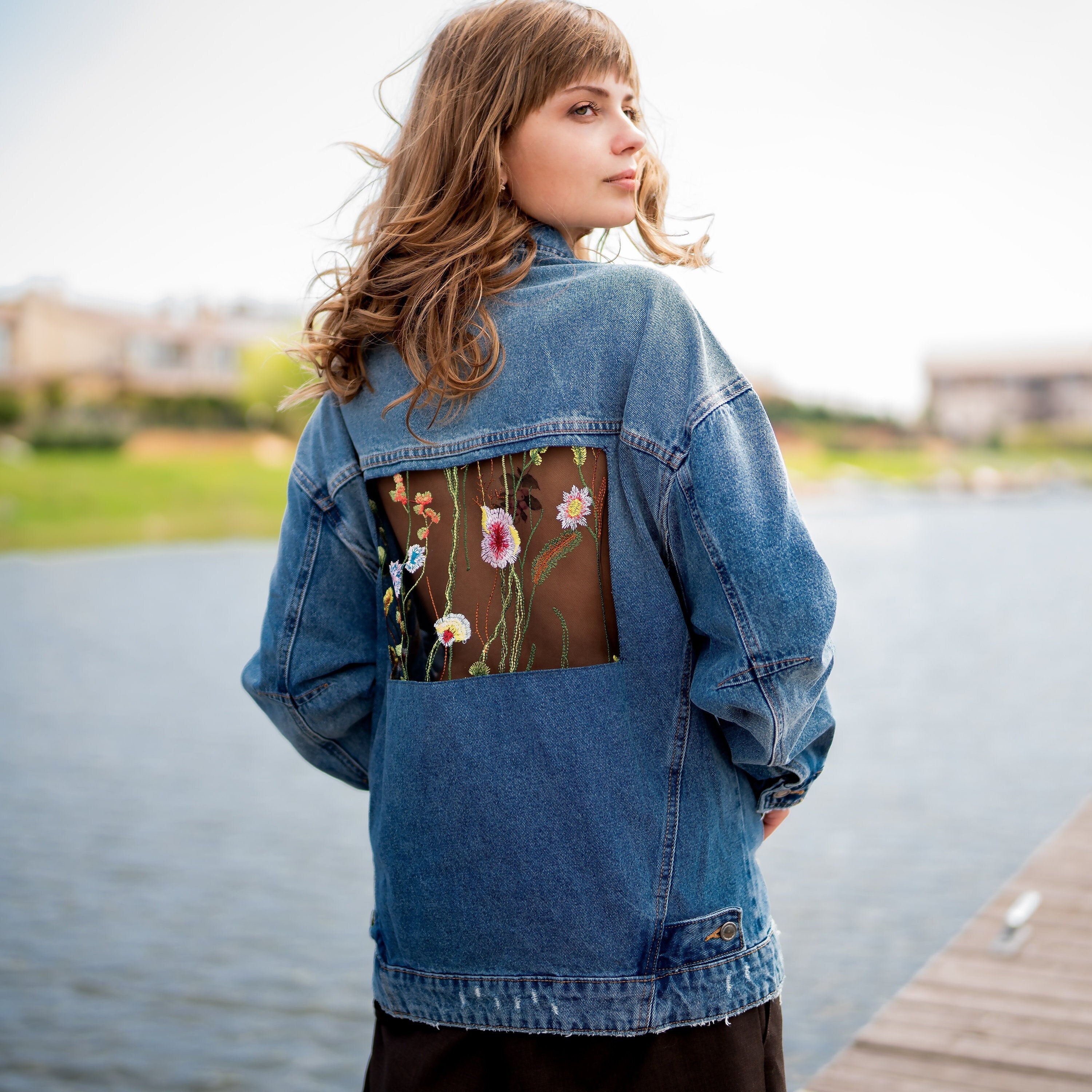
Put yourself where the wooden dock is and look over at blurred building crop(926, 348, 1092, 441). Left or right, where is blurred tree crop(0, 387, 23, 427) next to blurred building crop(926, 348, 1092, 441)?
left

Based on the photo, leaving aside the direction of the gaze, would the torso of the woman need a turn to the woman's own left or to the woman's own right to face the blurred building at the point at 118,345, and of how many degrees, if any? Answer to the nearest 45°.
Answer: approximately 45° to the woman's own left

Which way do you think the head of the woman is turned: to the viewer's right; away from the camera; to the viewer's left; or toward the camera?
to the viewer's right

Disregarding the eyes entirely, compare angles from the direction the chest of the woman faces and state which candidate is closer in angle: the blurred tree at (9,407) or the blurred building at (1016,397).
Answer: the blurred building

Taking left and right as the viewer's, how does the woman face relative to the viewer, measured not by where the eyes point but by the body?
facing away from the viewer and to the right of the viewer

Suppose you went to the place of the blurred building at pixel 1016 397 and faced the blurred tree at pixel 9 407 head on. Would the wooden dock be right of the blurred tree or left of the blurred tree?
left
